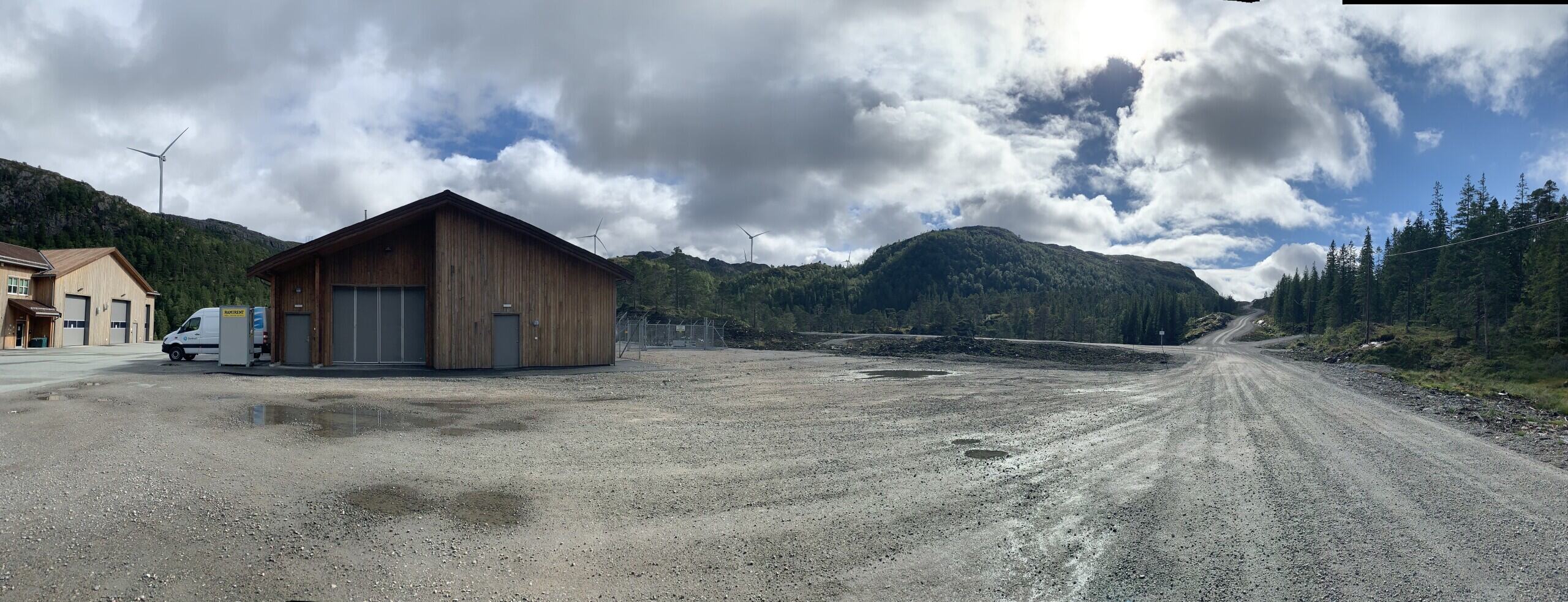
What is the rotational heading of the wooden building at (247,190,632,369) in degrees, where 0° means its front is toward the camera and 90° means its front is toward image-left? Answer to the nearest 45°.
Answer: approximately 0°

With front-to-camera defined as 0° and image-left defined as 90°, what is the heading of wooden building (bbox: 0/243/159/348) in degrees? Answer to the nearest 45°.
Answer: approximately 315°

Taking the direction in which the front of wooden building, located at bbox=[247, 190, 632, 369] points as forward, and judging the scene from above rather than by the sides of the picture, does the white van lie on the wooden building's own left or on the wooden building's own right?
on the wooden building's own right

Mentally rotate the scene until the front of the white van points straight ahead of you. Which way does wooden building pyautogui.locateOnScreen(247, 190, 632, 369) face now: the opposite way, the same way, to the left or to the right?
to the left

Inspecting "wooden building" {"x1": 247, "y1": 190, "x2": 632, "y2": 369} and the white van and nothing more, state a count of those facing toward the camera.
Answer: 1

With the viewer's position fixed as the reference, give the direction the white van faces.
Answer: facing to the left of the viewer

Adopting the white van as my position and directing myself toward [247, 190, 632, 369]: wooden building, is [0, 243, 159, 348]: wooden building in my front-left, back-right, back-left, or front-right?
back-left

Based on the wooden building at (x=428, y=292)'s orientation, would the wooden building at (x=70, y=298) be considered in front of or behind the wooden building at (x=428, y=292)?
behind
